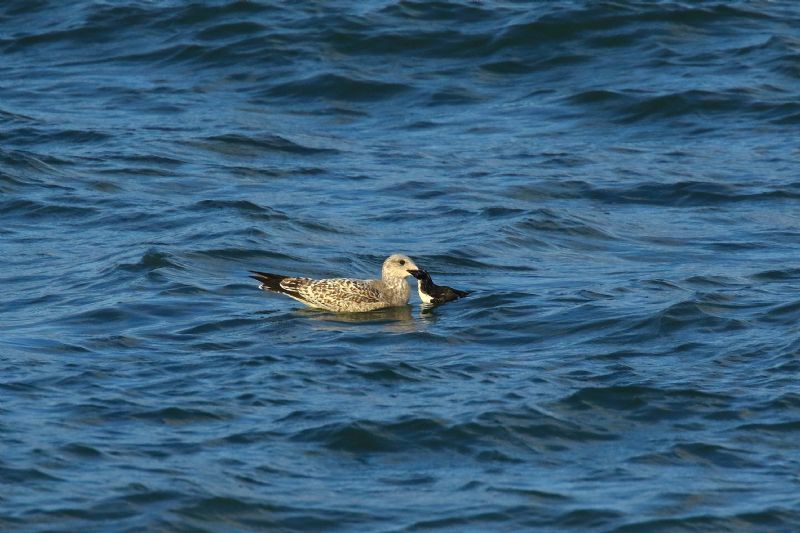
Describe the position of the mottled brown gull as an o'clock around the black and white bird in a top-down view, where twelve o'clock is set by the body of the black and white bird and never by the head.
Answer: The mottled brown gull is roughly at 12 o'clock from the black and white bird.

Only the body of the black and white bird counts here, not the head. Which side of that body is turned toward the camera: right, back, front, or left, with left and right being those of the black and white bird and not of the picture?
left

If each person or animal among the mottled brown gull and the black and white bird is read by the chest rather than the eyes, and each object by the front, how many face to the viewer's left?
1

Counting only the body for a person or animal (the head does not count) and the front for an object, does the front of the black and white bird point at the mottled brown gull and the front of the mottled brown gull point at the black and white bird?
yes

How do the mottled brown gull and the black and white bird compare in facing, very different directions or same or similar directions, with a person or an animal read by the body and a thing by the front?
very different directions

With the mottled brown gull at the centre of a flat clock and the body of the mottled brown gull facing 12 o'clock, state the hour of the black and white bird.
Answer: The black and white bird is roughly at 12 o'clock from the mottled brown gull.

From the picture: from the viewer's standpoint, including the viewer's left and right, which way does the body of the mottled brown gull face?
facing to the right of the viewer
